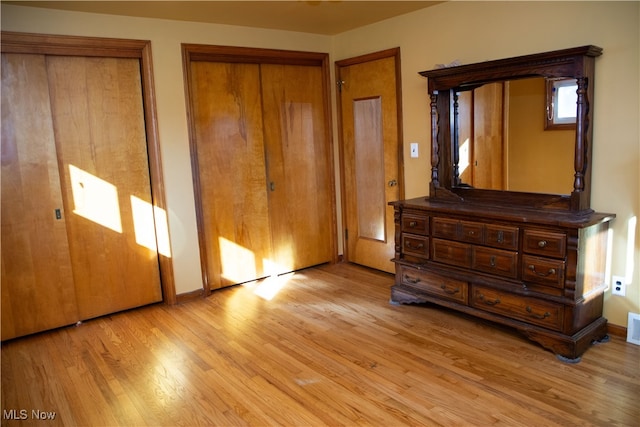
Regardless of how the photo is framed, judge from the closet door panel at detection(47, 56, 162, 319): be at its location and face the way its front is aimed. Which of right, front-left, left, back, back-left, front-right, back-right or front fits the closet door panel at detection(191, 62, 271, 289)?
left

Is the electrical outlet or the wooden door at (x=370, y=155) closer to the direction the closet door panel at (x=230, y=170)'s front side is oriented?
the electrical outlet

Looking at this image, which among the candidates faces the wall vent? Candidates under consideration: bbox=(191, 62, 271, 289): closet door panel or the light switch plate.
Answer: the closet door panel

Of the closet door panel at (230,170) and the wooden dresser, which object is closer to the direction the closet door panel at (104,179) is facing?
the wooden dresser

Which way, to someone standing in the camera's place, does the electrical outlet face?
facing the viewer

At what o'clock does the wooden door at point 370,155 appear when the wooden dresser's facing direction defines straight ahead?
The wooden door is roughly at 3 o'clock from the wooden dresser.

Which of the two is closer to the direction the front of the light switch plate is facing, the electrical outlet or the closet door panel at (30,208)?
the closet door panel

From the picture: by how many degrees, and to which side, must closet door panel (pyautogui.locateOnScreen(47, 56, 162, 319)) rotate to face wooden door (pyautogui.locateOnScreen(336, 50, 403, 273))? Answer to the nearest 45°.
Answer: approximately 90° to its left

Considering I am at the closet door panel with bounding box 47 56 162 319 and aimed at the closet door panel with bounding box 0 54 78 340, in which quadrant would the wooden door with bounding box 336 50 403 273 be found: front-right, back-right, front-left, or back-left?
back-left

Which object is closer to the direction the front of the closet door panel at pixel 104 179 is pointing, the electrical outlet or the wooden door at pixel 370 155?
the electrical outlet

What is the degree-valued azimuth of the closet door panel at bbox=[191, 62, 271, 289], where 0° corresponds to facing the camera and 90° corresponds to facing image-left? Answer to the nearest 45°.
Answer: approximately 315°

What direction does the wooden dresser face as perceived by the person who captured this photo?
facing the viewer and to the left of the viewer

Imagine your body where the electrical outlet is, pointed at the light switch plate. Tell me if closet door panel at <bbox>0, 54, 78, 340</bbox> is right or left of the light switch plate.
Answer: left

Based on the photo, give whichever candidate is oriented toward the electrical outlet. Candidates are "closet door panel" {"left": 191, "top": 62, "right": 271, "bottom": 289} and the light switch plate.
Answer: the closet door panel

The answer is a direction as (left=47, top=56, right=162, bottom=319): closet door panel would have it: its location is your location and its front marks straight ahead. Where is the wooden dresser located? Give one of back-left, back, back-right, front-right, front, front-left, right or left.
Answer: front-left

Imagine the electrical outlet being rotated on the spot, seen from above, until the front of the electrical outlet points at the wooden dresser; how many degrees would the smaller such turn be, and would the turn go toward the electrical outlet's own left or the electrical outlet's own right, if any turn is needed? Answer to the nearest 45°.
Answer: approximately 45° to the electrical outlet's own right

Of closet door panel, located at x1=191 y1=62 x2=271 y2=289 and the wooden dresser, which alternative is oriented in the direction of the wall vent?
the closet door panel

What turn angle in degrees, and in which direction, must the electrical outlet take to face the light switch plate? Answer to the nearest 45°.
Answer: approximately 90° to its right

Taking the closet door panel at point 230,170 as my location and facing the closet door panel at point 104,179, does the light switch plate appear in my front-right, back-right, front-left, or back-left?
back-left
